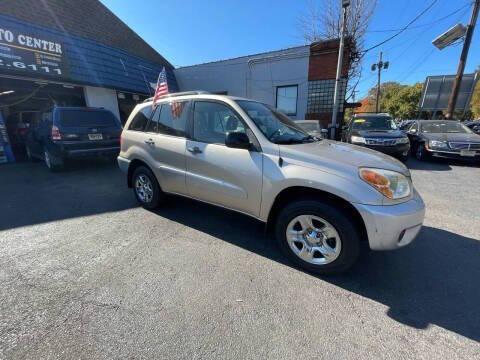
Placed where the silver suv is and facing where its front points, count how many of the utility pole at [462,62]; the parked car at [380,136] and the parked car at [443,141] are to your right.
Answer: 0

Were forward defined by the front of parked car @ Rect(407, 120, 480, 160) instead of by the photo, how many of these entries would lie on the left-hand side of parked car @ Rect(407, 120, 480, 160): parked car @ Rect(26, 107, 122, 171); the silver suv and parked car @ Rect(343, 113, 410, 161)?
0

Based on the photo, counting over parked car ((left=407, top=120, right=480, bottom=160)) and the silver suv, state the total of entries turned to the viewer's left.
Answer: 0

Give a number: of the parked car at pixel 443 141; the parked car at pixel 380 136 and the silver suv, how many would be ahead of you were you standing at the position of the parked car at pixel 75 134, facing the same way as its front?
0

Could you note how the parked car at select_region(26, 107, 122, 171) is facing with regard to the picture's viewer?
facing away from the viewer and to the left of the viewer

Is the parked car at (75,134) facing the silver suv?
no

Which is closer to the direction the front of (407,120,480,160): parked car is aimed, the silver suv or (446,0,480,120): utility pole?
the silver suv

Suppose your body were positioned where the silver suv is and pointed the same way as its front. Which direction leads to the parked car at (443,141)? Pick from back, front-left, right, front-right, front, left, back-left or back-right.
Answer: left

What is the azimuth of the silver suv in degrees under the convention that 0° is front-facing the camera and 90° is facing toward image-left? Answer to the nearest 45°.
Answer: approximately 315°

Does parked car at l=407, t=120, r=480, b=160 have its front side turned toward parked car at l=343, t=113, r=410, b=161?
no

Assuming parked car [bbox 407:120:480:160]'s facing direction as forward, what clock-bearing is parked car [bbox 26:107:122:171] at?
parked car [bbox 26:107:122:171] is roughly at 3 o'clock from parked car [bbox 407:120:480:160].
